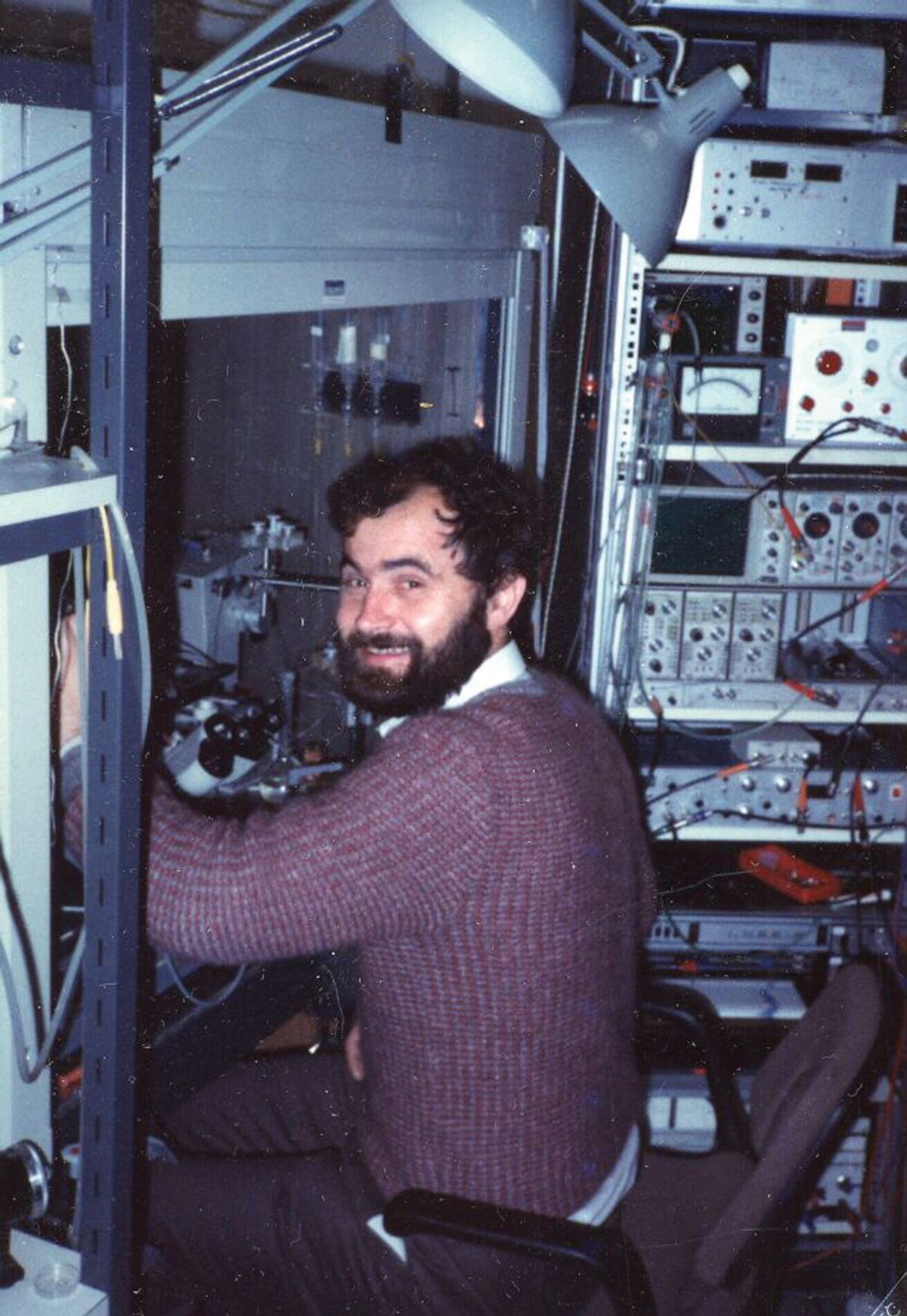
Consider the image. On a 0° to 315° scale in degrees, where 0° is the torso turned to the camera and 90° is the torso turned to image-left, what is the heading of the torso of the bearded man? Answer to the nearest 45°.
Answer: approximately 90°

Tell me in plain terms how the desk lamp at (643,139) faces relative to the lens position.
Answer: facing to the left of the viewer

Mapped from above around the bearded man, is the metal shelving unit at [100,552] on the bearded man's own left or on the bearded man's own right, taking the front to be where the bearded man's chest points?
on the bearded man's own left

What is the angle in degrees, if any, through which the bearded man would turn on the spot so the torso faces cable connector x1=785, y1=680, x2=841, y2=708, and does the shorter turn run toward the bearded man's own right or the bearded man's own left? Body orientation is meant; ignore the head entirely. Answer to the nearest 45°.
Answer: approximately 135° to the bearded man's own right
